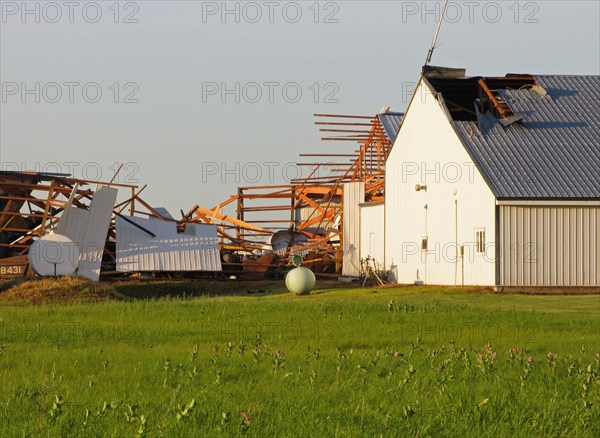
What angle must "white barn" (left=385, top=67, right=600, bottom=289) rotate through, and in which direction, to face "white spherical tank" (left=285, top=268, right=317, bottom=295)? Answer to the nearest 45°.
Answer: approximately 45° to its right

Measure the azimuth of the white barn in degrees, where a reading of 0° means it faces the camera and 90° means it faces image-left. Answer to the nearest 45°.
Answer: approximately 45°

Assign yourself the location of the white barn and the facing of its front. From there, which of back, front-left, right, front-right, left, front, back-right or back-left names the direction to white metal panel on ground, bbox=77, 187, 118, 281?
front-right
